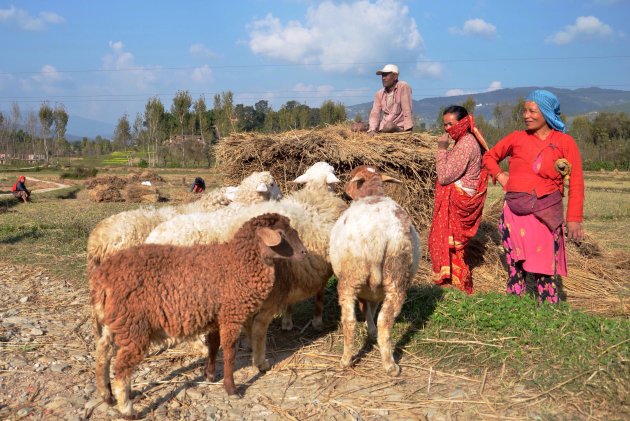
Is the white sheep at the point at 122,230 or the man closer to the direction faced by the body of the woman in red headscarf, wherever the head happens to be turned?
the white sheep

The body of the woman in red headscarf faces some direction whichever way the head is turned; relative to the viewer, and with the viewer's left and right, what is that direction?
facing the viewer and to the left of the viewer

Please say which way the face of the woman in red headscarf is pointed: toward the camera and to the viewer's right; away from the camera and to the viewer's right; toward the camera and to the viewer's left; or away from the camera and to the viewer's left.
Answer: toward the camera and to the viewer's left

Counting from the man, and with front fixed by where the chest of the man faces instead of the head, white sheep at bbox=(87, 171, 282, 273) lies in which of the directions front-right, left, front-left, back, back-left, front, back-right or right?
front

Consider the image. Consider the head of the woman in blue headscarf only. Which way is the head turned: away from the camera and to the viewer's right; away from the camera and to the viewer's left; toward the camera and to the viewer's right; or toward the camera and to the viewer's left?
toward the camera and to the viewer's left

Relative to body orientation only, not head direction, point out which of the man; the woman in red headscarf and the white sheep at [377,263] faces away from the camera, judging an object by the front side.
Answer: the white sheep

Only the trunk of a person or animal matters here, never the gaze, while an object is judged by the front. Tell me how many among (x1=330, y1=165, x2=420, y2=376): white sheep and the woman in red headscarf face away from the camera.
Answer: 1

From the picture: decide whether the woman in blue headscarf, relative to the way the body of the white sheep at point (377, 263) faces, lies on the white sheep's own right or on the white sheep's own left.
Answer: on the white sheep's own right

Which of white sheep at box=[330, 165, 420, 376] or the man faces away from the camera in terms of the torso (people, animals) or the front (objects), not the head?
the white sheep

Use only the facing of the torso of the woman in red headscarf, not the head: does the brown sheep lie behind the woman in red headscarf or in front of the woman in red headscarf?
in front

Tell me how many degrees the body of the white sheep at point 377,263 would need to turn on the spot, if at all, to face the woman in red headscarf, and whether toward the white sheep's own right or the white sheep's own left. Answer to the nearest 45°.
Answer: approximately 45° to the white sheep's own right

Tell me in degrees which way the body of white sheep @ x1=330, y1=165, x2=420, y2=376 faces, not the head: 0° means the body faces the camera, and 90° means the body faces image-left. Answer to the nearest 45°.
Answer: approximately 180°

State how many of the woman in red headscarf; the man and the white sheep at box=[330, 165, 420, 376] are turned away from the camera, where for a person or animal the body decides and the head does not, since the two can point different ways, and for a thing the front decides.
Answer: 1

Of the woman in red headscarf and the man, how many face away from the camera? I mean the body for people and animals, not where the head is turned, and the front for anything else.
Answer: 0
